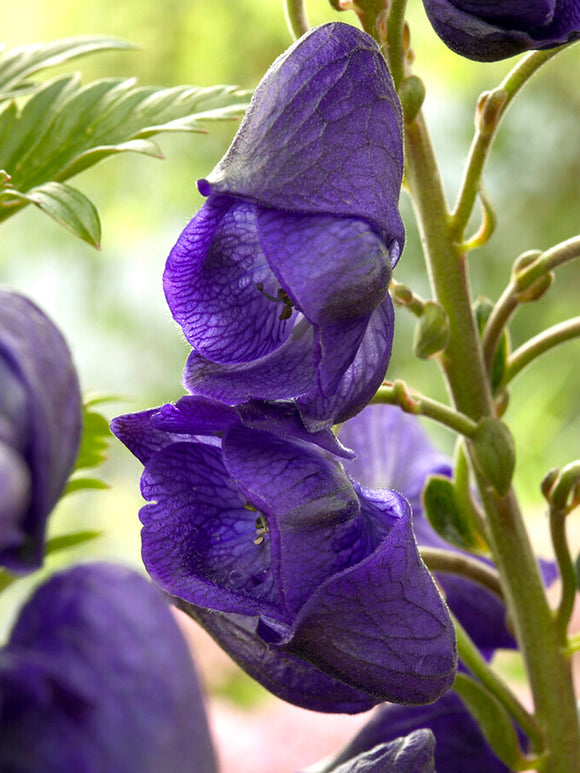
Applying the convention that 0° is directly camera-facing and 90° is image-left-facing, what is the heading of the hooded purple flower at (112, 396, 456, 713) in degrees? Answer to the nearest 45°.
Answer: approximately 45°
